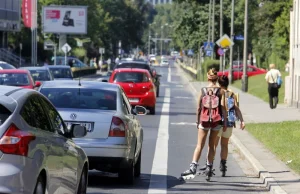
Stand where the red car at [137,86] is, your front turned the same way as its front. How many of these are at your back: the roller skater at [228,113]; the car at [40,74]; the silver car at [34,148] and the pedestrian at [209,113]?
3

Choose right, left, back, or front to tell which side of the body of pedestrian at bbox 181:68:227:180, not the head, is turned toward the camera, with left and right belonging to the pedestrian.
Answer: back

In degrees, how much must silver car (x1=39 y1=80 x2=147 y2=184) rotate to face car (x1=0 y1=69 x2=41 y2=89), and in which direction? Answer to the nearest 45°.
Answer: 0° — it already faces it

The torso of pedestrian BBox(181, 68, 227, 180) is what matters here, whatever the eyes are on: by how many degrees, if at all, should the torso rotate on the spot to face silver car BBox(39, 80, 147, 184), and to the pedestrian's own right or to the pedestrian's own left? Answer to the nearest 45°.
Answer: approximately 45° to the pedestrian's own left

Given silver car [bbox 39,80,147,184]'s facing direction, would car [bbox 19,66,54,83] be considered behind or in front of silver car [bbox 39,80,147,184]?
in front

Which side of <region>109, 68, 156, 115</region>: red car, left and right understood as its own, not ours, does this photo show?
back

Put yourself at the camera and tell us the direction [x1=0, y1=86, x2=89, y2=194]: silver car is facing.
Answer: facing away from the viewer and to the right of the viewer

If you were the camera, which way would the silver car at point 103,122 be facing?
facing away from the viewer
